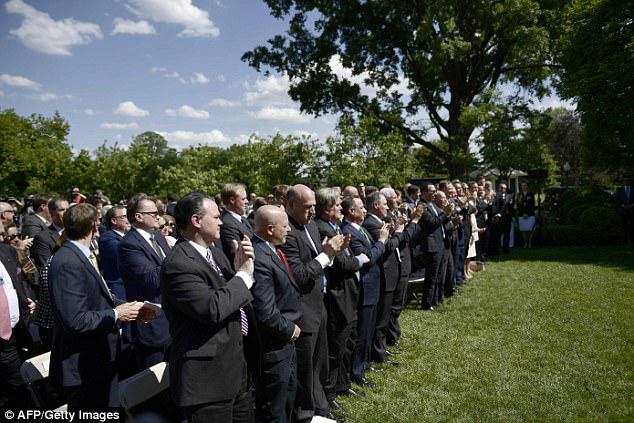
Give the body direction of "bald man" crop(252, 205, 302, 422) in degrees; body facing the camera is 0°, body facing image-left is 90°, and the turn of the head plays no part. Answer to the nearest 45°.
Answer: approximately 270°

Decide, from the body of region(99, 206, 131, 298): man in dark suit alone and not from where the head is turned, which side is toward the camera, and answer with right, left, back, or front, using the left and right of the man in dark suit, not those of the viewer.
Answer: right

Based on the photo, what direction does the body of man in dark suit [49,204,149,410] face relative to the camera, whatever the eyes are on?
to the viewer's right

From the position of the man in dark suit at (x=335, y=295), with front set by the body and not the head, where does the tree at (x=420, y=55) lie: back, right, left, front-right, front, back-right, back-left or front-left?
left

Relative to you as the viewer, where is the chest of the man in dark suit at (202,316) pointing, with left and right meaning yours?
facing to the right of the viewer

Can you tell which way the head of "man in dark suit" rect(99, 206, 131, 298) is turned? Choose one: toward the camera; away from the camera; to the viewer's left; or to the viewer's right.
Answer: to the viewer's right

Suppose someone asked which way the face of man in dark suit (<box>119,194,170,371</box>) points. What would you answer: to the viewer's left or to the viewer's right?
to the viewer's right

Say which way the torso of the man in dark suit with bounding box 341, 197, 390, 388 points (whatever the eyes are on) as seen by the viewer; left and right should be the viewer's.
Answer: facing to the right of the viewer

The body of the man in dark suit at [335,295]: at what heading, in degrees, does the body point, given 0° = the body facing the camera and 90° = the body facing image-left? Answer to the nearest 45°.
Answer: approximately 270°

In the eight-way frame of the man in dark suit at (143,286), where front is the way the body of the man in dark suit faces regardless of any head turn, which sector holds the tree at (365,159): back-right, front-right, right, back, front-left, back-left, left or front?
left

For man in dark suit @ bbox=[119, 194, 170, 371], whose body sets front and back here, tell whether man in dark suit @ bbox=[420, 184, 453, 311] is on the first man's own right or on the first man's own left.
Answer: on the first man's own left

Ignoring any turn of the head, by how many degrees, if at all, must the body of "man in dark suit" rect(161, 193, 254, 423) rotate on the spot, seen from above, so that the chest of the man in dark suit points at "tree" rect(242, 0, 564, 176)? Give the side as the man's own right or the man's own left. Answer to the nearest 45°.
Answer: approximately 45° to the man's own left

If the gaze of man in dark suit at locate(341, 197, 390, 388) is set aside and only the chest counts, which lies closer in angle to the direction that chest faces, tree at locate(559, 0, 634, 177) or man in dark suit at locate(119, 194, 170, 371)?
the tree

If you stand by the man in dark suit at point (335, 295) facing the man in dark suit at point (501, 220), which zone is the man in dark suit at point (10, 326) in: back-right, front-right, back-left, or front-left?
back-left
